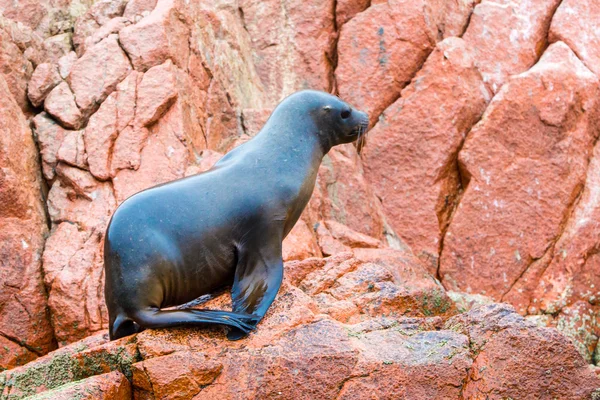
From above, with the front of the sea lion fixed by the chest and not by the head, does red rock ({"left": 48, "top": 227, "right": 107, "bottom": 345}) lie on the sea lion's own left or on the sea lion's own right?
on the sea lion's own left

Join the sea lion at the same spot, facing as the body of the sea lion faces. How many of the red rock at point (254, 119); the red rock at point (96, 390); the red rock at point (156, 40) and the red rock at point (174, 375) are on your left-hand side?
2

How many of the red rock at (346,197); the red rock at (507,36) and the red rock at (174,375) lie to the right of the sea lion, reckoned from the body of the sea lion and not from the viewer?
1

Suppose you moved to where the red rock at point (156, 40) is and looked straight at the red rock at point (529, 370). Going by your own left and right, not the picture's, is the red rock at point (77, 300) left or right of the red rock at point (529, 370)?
right

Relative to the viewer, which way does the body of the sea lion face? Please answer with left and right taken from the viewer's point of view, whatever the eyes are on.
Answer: facing to the right of the viewer

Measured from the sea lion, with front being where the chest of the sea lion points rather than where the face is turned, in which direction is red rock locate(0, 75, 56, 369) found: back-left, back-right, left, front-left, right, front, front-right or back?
back-left

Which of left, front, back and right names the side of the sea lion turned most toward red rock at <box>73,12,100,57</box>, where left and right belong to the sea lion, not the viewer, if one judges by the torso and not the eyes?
left

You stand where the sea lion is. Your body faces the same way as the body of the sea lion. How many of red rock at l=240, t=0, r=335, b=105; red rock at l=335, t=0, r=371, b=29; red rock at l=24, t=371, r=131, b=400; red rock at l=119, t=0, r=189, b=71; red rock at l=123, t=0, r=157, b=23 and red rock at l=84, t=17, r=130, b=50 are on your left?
5

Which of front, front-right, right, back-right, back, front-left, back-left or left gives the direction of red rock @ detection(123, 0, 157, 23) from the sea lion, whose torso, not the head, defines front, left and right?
left

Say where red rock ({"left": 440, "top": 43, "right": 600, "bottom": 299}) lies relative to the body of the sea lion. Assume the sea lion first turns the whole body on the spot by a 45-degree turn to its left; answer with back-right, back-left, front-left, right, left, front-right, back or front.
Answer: front

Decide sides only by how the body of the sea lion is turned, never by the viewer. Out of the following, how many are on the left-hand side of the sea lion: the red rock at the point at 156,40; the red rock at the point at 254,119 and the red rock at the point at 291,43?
3

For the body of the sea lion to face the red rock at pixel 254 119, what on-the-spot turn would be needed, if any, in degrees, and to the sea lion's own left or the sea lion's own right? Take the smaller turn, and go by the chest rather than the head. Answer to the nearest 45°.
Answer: approximately 90° to the sea lion's own left
